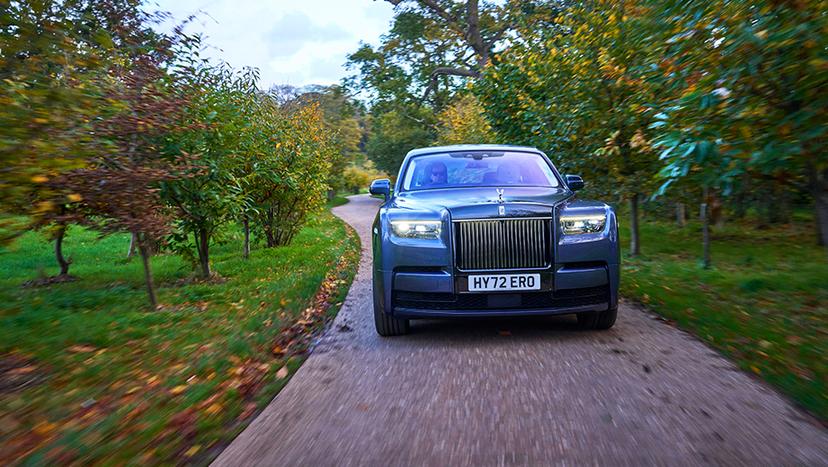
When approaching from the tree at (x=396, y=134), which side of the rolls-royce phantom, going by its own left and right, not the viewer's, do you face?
back

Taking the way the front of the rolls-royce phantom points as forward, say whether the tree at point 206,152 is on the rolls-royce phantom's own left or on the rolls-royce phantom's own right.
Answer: on the rolls-royce phantom's own right

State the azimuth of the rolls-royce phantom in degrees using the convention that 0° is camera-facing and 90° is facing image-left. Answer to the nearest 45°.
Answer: approximately 0°

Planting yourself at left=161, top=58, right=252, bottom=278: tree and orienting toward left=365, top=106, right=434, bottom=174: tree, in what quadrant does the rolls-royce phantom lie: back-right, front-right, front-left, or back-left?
back-right

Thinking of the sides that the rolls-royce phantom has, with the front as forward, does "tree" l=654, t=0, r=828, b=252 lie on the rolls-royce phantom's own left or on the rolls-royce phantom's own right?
on the rolls-royce phantom's own left

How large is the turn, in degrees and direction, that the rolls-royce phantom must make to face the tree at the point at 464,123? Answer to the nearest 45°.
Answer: approximately 180°
